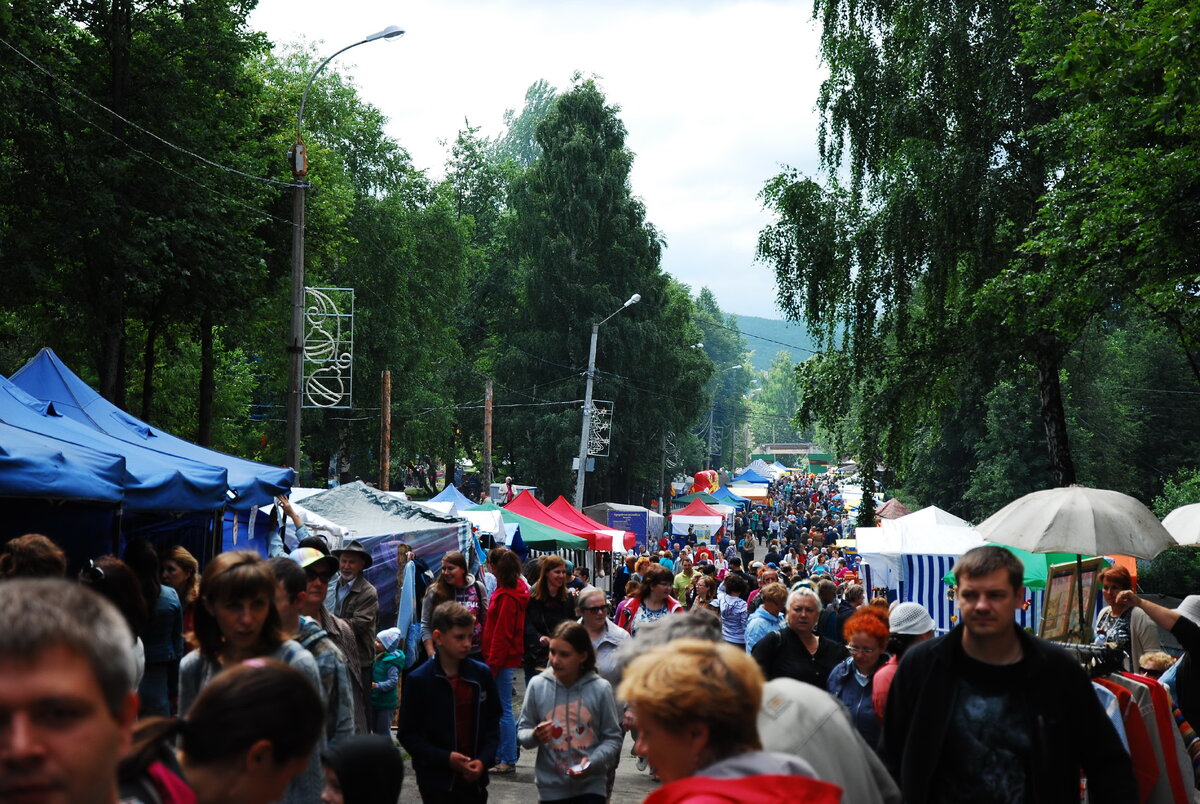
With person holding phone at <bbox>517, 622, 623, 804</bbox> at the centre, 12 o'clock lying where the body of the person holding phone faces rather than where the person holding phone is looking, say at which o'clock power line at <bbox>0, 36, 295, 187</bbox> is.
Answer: The power line is roughly at 5 o'clock from the person holding phone.

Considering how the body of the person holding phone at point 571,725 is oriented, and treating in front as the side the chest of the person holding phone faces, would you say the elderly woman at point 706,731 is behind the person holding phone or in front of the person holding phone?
in front

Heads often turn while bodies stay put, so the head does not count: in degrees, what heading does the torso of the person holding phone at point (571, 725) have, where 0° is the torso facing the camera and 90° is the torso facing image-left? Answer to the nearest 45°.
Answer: approximately 0°

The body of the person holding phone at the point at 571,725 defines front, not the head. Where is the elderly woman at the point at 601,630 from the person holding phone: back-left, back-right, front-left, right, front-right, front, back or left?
back

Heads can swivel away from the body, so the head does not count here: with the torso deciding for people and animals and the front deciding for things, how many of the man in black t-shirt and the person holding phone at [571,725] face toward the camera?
2

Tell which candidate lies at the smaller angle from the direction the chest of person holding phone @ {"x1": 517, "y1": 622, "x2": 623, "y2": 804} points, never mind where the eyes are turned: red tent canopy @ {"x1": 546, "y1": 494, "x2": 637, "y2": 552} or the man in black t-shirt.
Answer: the man in black t-shirt

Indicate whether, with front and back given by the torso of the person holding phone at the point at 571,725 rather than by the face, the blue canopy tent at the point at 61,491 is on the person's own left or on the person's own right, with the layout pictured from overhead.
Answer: on the person's own right
